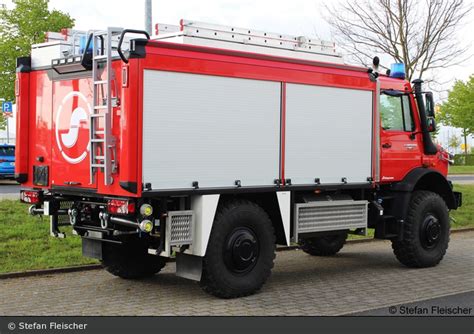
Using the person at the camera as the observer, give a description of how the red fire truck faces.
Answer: facing away from the viewer and to the right of the viewer

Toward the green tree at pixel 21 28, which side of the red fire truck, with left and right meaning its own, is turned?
left
